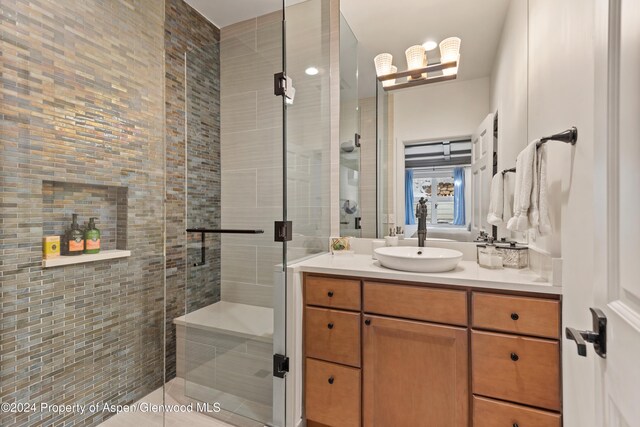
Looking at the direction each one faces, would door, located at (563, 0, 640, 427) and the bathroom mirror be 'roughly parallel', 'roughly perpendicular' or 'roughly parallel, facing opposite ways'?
roughly perpendicular

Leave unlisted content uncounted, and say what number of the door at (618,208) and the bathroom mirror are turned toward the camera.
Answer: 1

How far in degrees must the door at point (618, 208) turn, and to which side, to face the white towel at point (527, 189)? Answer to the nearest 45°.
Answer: approximately 45° to its right

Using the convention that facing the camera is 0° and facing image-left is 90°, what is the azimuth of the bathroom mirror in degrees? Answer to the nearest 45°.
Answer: approximately 0°

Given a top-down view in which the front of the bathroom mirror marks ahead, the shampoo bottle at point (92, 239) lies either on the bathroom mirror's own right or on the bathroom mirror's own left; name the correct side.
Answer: on the bathroom mirror's own right

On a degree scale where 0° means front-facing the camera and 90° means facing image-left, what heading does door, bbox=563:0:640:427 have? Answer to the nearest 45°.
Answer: approximately 90°

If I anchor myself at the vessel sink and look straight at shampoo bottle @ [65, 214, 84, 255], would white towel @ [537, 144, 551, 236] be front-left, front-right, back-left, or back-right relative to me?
back-left

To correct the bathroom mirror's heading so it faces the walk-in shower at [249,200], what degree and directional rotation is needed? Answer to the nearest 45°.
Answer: approximately 90° to its right
